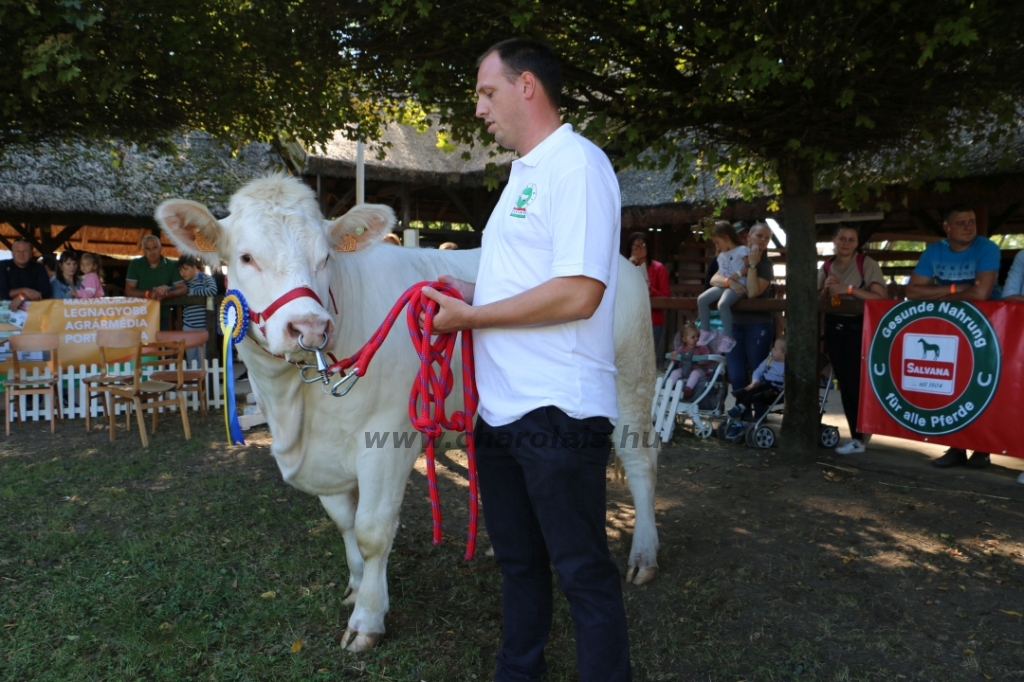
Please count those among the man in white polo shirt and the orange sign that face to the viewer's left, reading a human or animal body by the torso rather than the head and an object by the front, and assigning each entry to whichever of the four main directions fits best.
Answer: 1

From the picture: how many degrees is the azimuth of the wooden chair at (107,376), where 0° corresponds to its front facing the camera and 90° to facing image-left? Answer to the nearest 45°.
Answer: approximately 45°

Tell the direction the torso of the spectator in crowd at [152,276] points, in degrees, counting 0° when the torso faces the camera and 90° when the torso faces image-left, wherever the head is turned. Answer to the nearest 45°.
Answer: approximately 0°

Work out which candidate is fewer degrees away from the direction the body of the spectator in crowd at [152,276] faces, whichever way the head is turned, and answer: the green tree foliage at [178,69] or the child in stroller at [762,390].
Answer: the green tree foliage

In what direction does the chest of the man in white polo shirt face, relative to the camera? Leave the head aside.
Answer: to the viewer's left

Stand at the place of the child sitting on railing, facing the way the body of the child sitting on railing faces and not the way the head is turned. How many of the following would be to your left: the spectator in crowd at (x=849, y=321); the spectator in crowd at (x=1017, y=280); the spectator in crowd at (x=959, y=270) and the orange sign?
3

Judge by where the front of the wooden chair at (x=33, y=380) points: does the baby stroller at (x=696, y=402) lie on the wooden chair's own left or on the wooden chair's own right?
on the wooden chair's own left

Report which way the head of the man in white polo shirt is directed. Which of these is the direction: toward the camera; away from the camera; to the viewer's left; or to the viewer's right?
to the viewer's left

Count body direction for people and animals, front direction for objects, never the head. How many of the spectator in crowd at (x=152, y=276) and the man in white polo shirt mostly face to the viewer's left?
1

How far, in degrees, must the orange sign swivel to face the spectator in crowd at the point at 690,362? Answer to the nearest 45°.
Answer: approximately 45° to its left
